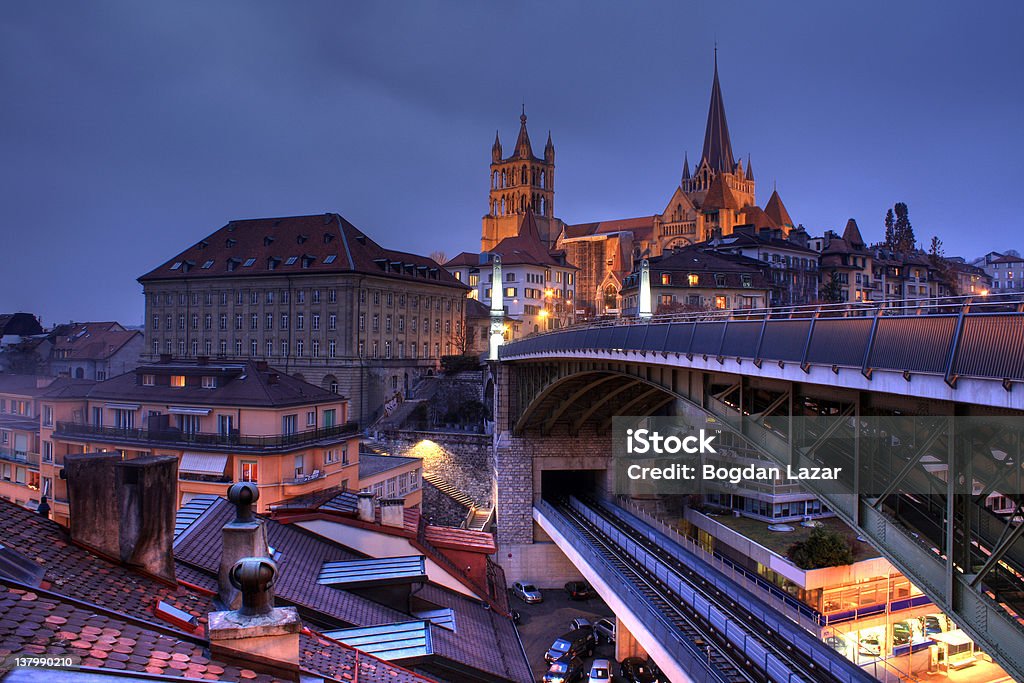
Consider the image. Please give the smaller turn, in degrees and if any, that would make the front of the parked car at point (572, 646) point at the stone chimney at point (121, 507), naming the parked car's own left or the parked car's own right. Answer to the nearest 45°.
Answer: approximately 45° to the parked car's own left

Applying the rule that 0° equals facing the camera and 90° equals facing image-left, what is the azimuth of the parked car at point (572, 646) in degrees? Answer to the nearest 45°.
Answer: approximately 45°

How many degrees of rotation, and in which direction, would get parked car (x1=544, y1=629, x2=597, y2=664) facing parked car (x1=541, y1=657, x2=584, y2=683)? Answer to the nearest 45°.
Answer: approximately 45° to its left

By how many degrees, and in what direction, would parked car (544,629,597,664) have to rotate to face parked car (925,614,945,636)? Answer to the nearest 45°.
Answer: approximately 135° to its left

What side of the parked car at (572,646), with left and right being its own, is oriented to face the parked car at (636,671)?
left

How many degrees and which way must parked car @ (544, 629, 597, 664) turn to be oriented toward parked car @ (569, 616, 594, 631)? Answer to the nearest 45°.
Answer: approximately 135° to its right
